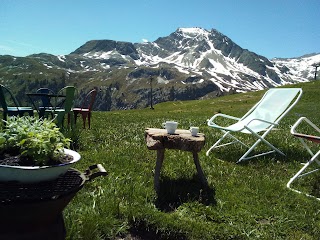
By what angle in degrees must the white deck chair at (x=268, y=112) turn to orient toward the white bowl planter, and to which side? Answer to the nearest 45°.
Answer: approximately 45° to its left

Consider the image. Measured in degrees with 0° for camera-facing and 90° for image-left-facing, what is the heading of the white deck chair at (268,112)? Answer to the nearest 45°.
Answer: approximately 45°

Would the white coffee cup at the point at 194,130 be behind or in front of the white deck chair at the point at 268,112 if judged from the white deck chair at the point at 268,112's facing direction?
in front

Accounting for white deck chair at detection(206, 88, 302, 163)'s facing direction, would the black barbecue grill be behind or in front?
in front

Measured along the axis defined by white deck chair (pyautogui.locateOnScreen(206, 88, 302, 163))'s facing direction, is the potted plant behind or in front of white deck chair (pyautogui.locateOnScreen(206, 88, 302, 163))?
in front
